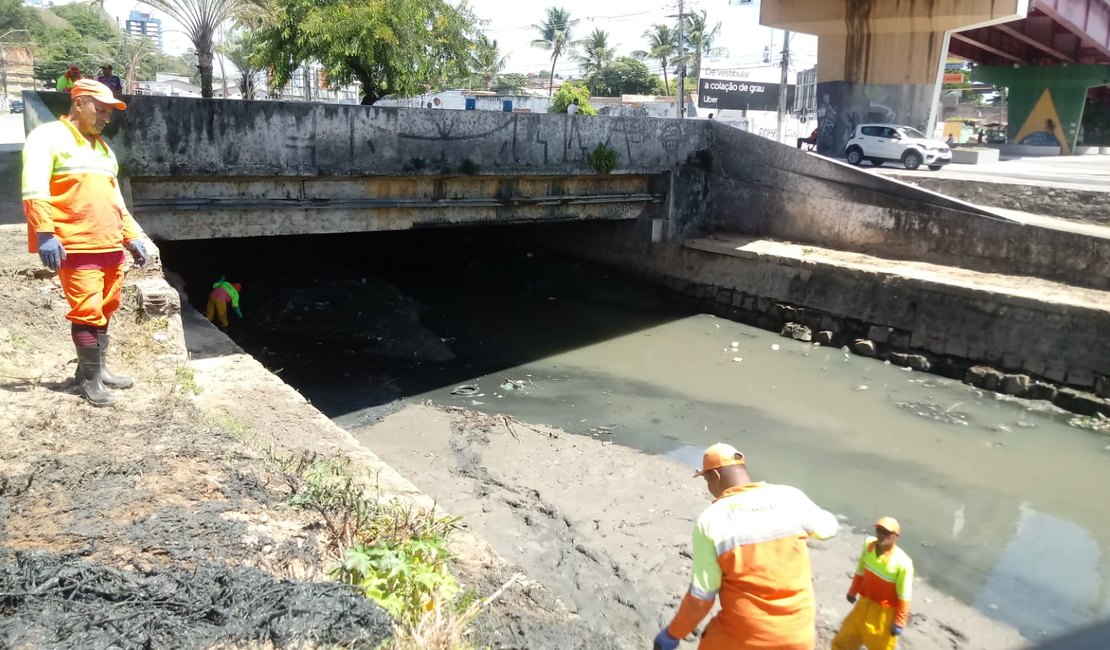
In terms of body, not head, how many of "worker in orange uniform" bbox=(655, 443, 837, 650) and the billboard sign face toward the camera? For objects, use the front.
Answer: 1

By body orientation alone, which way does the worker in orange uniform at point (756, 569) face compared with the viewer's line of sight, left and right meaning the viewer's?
facing away from the viewer and to the left of the viewer

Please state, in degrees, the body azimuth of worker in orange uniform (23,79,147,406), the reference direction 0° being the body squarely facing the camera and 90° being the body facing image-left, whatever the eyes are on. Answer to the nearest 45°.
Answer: approximately 315°

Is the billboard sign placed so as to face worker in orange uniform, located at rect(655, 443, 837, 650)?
yes
